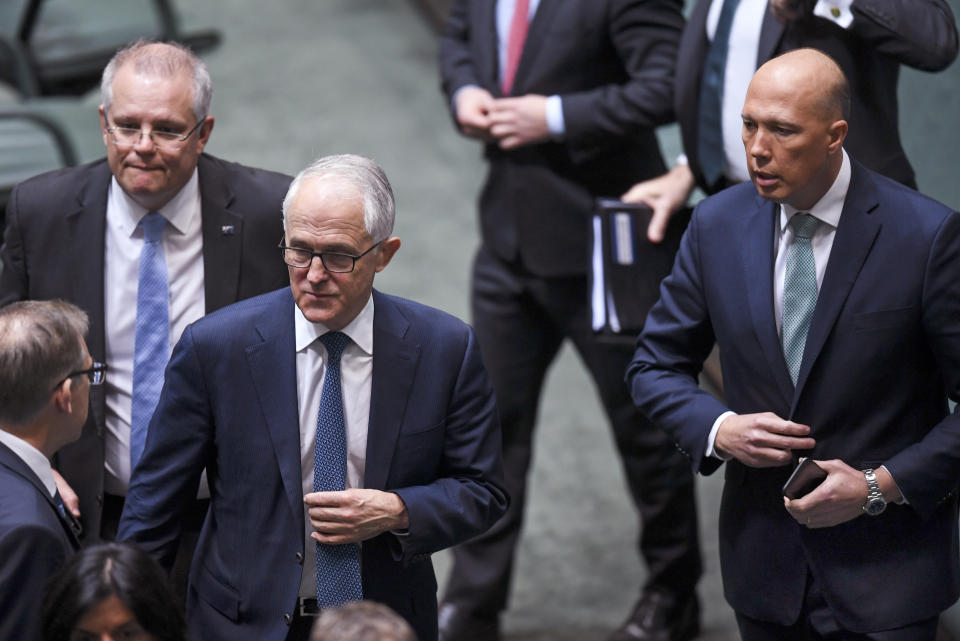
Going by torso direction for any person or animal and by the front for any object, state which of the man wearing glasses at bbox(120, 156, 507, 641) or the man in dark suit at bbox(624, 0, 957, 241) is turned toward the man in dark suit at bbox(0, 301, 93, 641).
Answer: the man in dark suit at bbox(624, 0, 957, 241)

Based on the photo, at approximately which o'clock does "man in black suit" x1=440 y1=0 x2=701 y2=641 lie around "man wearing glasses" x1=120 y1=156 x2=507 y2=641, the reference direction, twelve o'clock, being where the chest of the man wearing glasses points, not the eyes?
The man in black suit is roughly at 7 o'clock from the man wearing glasses.

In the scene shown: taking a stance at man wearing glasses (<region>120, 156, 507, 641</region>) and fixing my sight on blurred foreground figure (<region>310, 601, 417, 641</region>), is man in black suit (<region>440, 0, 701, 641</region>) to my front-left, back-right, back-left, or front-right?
back-left

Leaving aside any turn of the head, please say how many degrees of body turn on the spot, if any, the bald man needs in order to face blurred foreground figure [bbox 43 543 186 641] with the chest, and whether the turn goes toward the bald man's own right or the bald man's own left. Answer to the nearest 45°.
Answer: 0° — they already face them

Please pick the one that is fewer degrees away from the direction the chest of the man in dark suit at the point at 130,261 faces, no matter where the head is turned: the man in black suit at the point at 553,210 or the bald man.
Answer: the bald man

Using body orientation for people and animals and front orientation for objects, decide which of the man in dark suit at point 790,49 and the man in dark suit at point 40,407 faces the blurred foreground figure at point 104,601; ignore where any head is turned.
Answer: the man in dark suit at point 790,49

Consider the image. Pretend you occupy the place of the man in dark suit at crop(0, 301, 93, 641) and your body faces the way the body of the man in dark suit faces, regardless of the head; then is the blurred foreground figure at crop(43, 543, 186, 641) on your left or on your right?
on your right

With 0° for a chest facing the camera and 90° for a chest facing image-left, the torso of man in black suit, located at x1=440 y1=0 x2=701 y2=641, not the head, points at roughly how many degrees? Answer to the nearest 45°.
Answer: approximately 45°
